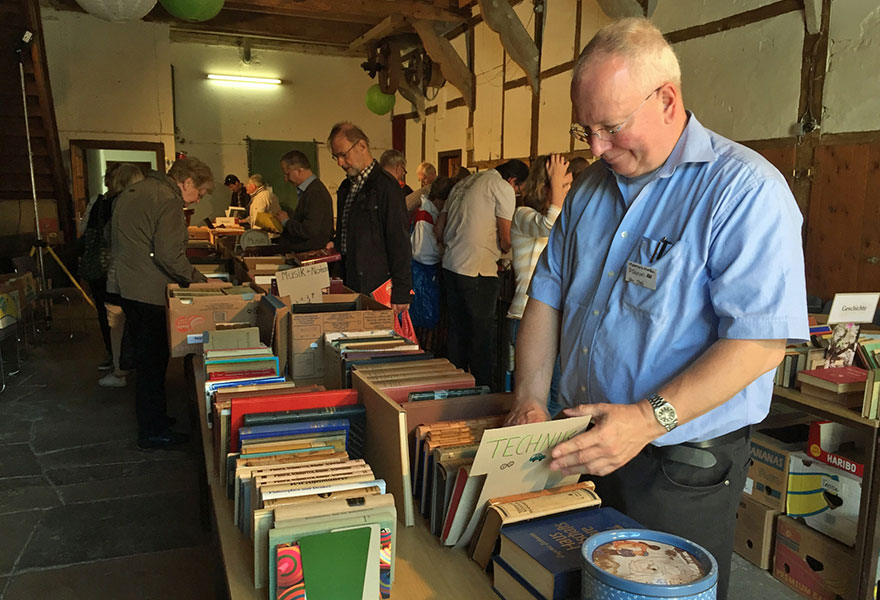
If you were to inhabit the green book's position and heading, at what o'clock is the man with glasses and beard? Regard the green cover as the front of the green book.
The man with glasses and beard is roughly at 6 o'clock from the green book.

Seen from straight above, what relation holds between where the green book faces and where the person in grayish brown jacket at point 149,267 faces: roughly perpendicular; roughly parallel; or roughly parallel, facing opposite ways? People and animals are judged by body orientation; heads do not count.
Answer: roughly perpendicular

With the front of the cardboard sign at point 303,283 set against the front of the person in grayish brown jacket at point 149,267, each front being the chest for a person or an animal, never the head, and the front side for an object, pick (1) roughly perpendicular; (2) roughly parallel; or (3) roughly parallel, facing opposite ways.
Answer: roughly perpendicular

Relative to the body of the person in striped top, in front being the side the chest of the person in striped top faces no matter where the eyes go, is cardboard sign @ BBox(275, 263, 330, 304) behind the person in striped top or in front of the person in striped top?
behind

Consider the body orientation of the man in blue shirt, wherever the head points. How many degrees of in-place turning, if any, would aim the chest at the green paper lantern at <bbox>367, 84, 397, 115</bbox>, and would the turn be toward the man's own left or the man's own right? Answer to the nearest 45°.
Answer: approximately 90° to the man's own right

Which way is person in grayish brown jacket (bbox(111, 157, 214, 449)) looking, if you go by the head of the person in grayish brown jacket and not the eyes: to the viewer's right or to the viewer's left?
to the viewer's right

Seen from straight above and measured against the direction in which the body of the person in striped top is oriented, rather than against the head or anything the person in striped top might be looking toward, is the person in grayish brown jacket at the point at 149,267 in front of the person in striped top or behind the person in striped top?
behind

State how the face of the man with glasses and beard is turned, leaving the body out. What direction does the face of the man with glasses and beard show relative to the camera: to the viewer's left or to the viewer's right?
to the viewer's left

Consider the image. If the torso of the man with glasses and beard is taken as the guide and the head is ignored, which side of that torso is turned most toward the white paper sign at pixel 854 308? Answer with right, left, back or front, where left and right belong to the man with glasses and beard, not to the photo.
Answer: left

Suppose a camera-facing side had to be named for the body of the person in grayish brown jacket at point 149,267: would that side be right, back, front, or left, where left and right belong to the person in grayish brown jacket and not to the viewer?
right
